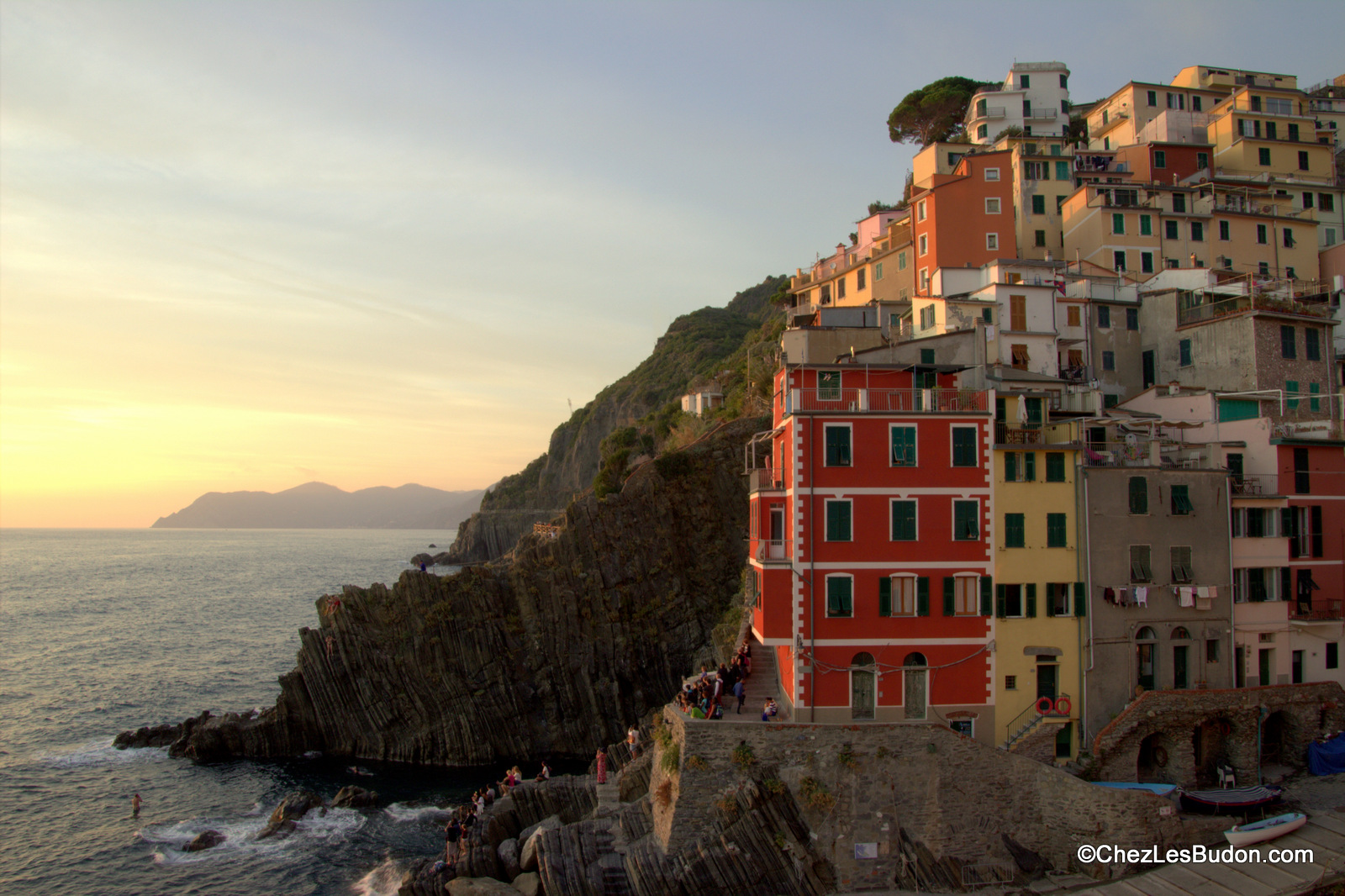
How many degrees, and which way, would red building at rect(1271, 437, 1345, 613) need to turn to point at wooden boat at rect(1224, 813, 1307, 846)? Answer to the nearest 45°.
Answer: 0° — it already faces it

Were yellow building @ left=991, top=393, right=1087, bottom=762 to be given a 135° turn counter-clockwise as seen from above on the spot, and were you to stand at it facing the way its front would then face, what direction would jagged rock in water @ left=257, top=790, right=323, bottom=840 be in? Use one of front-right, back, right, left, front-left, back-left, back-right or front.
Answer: back-left

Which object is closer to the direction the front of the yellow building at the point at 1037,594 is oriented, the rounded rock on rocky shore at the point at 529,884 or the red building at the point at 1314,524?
the rounded rock on rocky shore

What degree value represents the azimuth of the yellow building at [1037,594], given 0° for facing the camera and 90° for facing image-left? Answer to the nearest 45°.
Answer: approximately 0°

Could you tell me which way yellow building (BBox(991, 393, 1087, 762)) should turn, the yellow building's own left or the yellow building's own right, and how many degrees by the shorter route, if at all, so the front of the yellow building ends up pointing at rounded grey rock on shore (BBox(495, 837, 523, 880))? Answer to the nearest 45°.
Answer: approximately 90° to the yellow building's own right

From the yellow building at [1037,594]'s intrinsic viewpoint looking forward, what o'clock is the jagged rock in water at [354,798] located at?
The jagged rock in water is roughly at 3 o'clock from the yellow building.

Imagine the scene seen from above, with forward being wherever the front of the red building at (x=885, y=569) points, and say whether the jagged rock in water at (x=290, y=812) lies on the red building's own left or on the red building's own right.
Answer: on the red building's own right

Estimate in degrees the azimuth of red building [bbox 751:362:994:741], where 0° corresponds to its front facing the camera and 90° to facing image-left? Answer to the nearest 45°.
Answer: approximately 0°

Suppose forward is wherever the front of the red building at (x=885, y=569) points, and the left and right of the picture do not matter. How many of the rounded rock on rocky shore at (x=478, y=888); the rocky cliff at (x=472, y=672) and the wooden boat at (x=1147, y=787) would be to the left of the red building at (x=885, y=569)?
1
